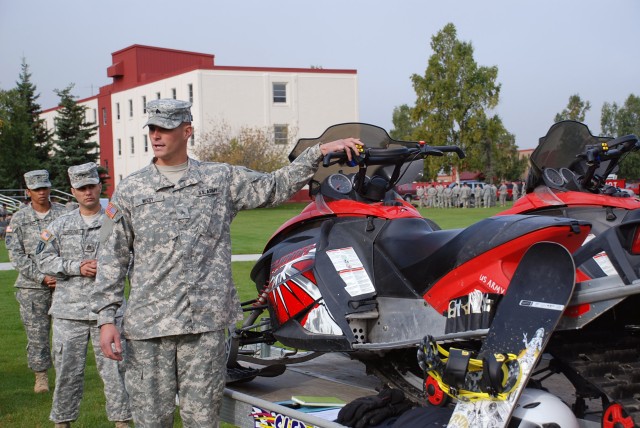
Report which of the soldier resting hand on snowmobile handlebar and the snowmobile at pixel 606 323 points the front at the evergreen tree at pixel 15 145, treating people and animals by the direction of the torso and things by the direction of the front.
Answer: the snowmobile

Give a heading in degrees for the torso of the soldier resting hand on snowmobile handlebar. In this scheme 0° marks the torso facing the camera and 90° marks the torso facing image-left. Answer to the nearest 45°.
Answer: approximately 0°

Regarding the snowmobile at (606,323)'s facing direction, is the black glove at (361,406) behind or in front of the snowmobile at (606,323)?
in front

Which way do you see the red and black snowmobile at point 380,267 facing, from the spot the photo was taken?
facing away from the viewer and to the left of the viewer

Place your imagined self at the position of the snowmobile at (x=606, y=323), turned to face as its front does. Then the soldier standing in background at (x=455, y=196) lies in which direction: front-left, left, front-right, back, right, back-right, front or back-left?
front-right

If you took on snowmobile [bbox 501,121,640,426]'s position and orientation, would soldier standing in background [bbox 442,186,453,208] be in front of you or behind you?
in front

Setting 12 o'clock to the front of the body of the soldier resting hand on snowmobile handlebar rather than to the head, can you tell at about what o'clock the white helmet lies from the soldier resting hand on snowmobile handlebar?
The white helmet is roughly at 10 o'clock from the soldier resting hand on snowmobile handlebar.

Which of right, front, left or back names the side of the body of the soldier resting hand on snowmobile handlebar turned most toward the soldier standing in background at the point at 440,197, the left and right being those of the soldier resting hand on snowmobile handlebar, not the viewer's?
back

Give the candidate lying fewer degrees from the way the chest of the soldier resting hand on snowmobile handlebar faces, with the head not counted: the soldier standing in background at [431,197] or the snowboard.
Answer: the snowboard

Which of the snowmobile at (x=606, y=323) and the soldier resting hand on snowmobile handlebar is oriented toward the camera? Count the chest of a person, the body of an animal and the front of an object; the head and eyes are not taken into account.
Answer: the soldier resting hand on snowmobile handlebar

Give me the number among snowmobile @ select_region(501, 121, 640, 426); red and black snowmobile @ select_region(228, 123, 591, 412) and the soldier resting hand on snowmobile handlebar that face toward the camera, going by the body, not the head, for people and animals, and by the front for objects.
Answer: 1

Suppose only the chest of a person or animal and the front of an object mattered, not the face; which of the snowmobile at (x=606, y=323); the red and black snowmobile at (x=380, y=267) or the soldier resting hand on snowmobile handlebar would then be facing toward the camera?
the soldier resting hand on snowmobile handlebar

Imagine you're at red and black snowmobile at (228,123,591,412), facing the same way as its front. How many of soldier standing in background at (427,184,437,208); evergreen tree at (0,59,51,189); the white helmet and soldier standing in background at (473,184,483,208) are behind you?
1

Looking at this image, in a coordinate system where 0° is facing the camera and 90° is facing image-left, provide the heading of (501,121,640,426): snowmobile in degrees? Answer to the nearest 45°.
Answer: approximately 135°

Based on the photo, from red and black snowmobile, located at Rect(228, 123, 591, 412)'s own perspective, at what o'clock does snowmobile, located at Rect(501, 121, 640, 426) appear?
The snowmobile is roughly at 6 o'clock from the red and black snowmobile.

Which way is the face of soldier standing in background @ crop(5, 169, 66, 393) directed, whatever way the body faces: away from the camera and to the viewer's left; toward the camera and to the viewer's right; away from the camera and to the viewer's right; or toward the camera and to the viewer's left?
toward the camera and to the viewer's right

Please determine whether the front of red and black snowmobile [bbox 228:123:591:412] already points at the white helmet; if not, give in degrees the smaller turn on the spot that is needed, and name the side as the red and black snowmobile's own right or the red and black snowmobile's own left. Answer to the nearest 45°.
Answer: approximately 180°

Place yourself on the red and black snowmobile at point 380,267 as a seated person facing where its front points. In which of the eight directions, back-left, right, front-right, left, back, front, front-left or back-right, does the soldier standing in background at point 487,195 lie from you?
front-right

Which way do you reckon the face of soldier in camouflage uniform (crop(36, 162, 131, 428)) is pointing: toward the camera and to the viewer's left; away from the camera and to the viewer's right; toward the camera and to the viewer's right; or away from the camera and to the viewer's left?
toward the camera and to the viewer's right
